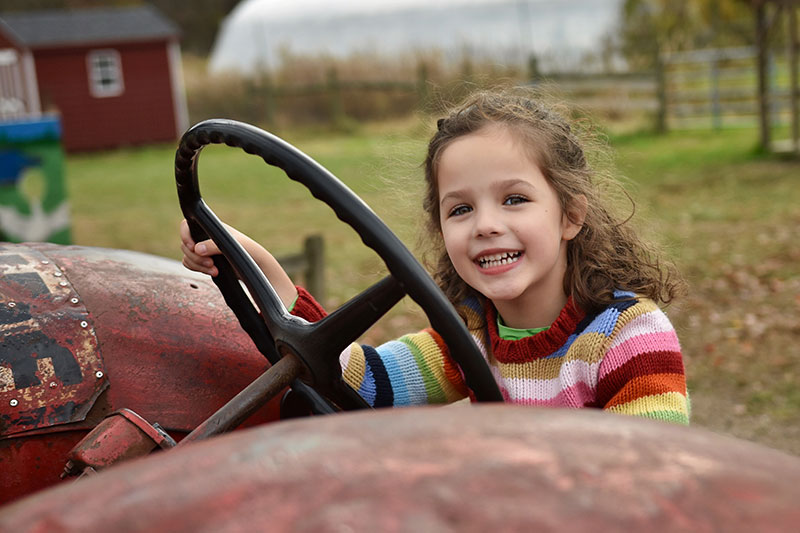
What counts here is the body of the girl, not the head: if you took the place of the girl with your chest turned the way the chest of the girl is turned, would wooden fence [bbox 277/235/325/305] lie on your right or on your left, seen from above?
on your right

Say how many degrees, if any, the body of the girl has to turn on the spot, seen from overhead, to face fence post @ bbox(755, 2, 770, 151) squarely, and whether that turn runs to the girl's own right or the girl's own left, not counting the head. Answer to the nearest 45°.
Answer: approximately 135° to the girl's own right

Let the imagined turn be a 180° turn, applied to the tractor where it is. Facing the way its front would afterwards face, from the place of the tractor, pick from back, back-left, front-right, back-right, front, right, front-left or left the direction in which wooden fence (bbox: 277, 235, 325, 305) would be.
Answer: front-left

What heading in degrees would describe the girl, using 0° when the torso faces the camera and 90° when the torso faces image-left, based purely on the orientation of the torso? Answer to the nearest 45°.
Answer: approximately 45°

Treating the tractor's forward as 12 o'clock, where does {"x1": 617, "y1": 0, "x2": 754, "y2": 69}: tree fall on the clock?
The tree is roughly at 5 o'clock from the tractor.

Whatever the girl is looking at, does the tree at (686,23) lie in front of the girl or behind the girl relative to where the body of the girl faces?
behind

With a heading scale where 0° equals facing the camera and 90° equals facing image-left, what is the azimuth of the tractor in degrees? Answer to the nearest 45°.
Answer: approximately 45°
